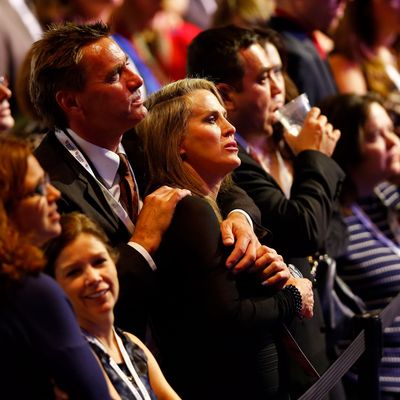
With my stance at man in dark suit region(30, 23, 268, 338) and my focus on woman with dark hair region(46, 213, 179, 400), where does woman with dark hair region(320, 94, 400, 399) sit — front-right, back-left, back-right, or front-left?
back-left

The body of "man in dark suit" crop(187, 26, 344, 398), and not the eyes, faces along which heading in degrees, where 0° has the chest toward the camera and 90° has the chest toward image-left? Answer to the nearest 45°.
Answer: approximately 270°

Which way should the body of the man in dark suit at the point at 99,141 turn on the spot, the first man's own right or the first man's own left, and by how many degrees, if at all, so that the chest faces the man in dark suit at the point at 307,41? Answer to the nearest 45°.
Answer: approximately 90° to the first man's own left

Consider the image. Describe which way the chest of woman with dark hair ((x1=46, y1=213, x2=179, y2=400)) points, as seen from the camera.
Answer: toward the camera

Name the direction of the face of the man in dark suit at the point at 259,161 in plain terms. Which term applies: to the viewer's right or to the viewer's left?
to the viewer's right

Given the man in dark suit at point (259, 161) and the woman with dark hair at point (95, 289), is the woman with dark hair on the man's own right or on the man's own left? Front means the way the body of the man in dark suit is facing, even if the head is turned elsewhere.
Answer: on the man's own right

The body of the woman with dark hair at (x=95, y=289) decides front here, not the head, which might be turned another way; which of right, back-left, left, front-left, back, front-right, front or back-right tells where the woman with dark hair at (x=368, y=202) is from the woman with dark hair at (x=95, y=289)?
back-left

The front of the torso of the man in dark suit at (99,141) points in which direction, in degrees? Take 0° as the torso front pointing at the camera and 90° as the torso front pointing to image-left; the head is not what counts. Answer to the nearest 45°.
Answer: approximately 315°

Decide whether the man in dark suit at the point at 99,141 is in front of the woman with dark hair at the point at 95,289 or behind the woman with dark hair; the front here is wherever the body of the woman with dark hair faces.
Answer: behind

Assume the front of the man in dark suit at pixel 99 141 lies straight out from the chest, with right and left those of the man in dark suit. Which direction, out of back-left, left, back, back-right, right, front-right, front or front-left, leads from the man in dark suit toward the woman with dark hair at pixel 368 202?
left
